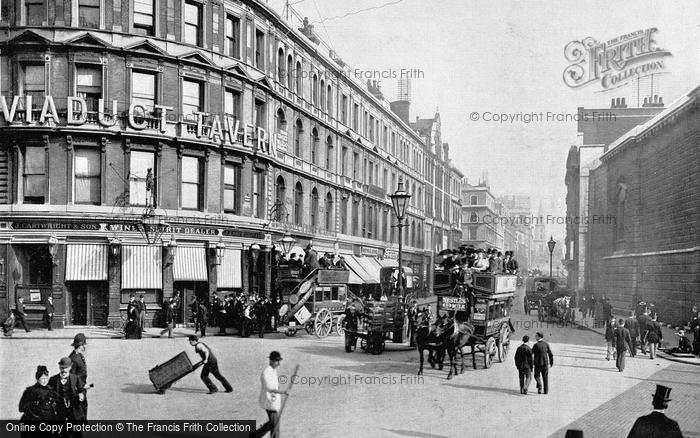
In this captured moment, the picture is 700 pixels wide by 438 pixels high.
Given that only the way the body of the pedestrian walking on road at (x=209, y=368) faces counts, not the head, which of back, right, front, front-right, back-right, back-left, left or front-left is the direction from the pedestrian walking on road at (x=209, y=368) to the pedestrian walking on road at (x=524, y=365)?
back

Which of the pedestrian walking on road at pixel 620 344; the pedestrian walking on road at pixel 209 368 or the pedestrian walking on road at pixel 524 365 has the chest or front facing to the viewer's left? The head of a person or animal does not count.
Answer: the pedestrian walking on road at pixel 209 368

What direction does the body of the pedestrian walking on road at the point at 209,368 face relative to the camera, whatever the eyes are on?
to the viewer's left

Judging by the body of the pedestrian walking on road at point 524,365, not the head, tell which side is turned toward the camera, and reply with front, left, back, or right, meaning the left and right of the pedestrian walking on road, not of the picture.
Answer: back
